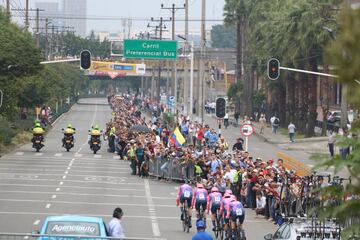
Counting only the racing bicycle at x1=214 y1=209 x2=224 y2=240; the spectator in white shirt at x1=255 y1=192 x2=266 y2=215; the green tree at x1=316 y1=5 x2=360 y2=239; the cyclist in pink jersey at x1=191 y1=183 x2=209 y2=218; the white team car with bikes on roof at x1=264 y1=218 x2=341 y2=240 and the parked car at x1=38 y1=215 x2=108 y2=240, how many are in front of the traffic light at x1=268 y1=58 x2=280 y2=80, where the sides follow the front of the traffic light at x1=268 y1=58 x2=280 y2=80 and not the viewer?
6

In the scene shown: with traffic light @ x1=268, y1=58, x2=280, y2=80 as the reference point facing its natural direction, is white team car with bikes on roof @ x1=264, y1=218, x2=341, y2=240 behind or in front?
in front

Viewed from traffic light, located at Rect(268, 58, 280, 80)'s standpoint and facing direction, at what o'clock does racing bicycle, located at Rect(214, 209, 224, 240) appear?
The racing bicycle is roughly at 12 o'clock from the traffic light.

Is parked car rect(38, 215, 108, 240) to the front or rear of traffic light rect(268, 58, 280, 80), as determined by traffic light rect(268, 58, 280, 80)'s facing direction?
to the front

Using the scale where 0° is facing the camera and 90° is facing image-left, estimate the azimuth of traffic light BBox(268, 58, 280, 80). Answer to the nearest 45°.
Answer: approximately 0°

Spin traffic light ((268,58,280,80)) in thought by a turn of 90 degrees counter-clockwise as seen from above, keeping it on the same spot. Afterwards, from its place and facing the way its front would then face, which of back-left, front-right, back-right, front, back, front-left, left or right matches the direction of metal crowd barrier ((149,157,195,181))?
back-right

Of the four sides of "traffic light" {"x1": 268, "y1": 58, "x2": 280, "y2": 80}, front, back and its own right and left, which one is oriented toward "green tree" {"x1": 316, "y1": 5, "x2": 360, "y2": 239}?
front

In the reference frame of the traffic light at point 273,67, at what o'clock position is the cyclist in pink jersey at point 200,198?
The cyclist in pink jersey is roughly at 12 o'clock from the traffic light.

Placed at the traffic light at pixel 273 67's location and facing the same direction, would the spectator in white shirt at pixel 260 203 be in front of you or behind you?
in front
